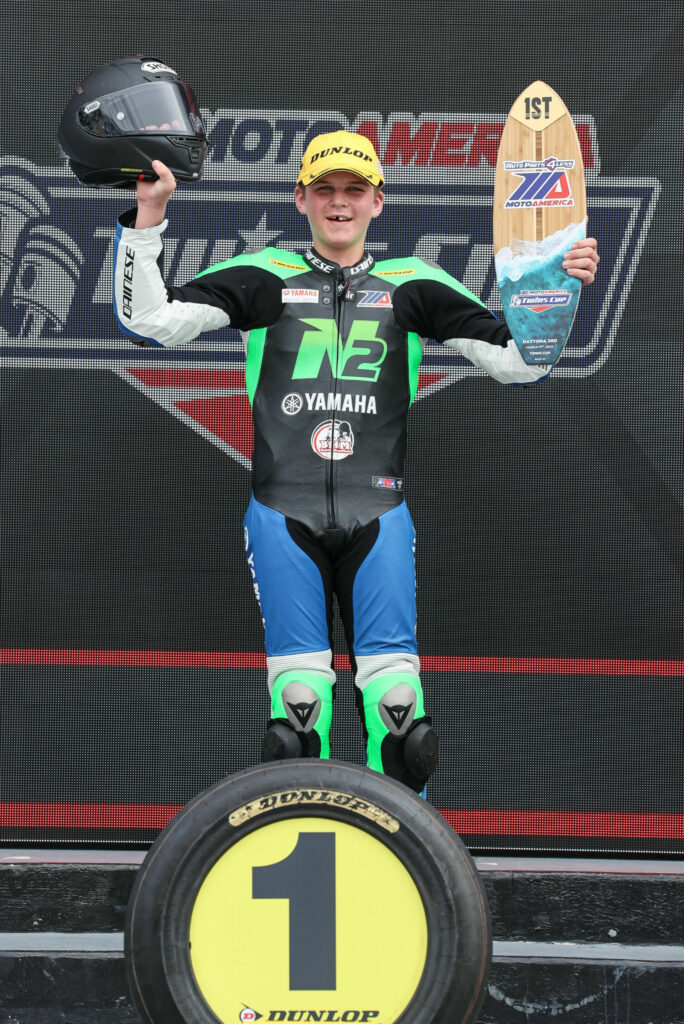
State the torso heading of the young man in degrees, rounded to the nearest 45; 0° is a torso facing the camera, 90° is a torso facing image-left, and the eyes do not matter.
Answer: approximately 0°
